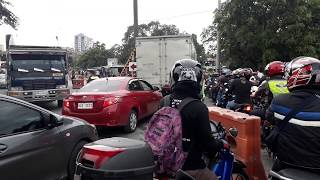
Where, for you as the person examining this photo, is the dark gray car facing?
facing away from the viewer and to the right of the viewer

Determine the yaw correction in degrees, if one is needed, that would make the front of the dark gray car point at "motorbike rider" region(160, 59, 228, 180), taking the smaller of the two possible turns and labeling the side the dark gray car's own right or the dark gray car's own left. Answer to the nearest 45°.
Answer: approximately 90° to the dark gray car's own right

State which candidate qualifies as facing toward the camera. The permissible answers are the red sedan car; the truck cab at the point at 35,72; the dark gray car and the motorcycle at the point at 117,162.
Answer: the truck cab

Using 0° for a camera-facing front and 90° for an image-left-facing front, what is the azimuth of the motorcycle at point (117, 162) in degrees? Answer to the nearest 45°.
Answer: approximately 225°

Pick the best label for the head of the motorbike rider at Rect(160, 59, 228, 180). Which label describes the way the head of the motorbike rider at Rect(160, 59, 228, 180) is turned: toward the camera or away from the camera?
away from the camera

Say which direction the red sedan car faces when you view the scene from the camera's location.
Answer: facing away from the viewer and to the right of the viewer

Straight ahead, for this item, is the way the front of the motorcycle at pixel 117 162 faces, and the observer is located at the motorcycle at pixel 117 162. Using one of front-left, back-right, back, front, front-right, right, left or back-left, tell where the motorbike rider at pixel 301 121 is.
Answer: front-right

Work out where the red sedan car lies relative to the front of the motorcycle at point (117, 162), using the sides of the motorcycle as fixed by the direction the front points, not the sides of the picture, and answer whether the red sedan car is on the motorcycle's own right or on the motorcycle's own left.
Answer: on the motorcycle's own left

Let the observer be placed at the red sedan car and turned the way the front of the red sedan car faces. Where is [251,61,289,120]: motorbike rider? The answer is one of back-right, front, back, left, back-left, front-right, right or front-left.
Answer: right

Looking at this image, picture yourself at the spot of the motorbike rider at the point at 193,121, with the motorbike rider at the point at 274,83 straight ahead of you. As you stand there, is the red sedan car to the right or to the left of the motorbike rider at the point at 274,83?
left

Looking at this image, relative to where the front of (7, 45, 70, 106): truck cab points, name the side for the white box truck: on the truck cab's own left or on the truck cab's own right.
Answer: on the truck cab's own left

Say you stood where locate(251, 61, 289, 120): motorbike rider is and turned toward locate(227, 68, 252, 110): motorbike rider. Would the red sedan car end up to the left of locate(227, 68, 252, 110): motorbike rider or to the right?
left

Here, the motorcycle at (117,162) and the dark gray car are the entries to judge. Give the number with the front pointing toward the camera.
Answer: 0

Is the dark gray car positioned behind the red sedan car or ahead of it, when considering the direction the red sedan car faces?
behind

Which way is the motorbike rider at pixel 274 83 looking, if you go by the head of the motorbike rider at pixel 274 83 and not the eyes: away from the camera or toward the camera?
away from the camera

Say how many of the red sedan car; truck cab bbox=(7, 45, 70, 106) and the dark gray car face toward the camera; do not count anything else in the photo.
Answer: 1

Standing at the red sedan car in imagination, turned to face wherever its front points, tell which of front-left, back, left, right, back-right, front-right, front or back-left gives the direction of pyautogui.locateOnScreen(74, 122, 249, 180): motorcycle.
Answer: back-right

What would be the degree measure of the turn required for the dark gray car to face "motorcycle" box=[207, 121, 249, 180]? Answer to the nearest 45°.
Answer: approximately 90° to its right
